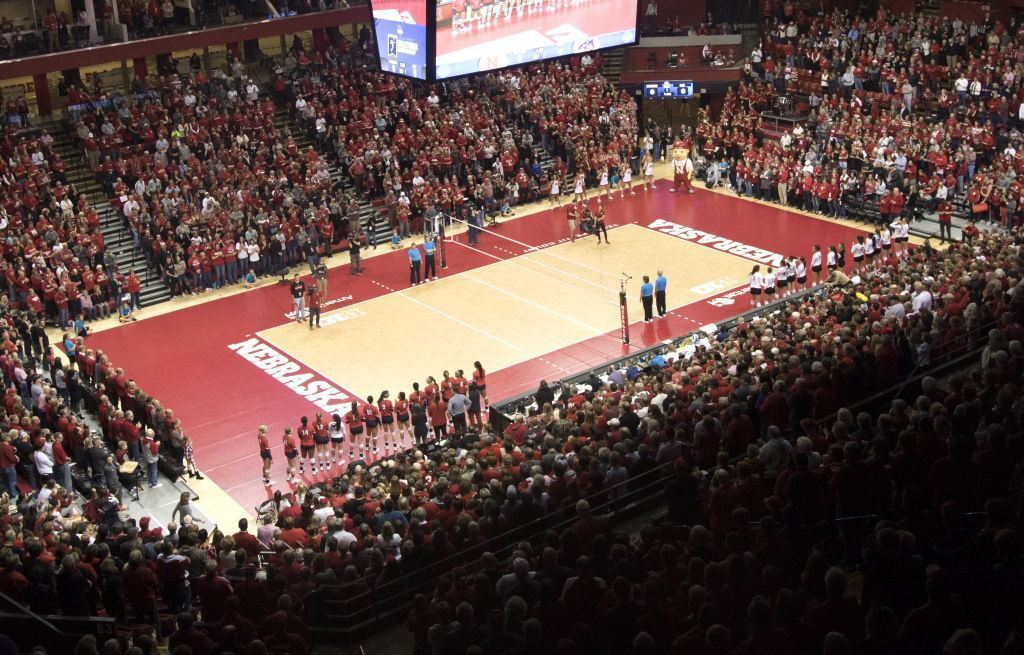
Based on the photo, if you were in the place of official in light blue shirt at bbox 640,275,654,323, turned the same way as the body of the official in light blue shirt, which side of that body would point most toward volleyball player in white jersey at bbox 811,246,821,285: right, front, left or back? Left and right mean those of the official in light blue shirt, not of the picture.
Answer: right

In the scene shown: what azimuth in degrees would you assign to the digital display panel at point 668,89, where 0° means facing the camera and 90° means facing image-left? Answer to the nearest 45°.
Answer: approximately 0°

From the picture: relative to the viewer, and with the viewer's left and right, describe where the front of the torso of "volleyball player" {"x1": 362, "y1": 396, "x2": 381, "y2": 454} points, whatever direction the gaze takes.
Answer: facing away from the viewer and to the right of the viewer

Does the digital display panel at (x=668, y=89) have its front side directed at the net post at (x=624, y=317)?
yes

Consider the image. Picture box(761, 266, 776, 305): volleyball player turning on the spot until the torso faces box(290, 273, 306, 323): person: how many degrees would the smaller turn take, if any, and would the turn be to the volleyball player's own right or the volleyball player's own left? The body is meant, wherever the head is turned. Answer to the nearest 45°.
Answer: approximately 45° to the volleyball player's own left
